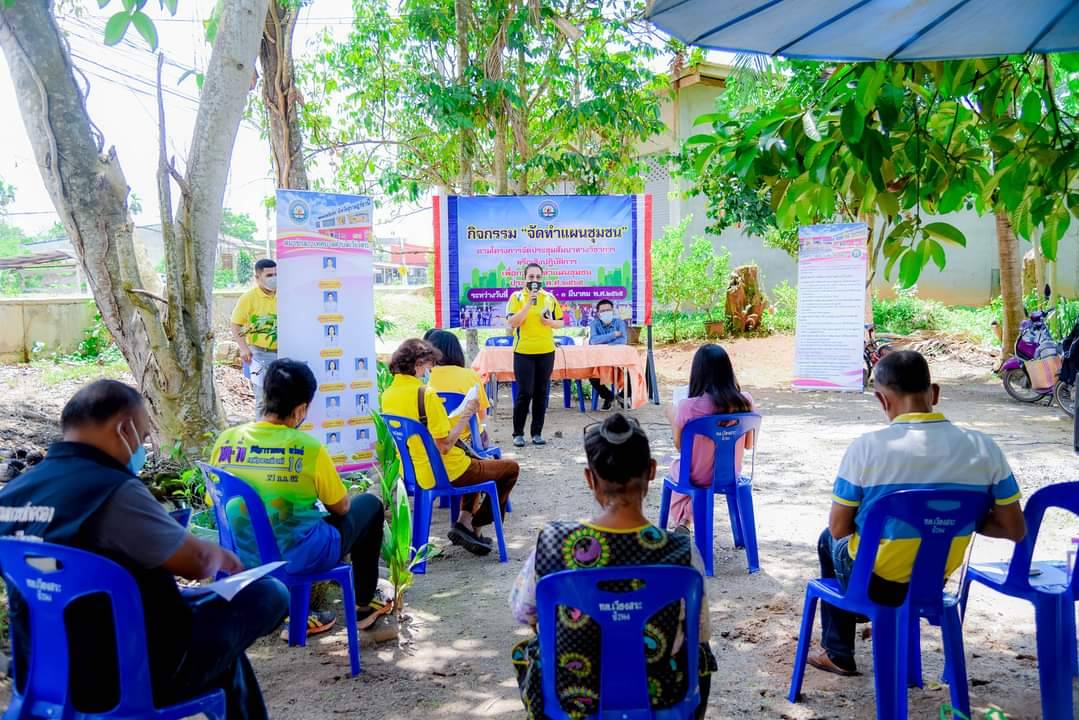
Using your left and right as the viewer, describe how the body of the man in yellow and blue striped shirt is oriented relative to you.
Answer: facing away from the viewer

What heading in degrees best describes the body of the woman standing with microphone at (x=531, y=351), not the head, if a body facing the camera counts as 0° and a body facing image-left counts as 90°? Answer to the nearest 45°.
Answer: approximately 0°

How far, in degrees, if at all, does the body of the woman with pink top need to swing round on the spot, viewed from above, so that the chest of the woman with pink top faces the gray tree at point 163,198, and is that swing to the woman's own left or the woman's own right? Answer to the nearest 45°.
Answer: approximately 90° to the woman's own left

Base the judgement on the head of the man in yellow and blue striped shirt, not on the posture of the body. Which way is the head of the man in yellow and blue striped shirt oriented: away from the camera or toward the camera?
away from the camera

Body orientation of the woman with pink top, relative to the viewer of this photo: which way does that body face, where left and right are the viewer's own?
facing away from the viewer

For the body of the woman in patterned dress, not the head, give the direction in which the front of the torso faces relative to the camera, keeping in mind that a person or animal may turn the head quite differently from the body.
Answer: away from the camera

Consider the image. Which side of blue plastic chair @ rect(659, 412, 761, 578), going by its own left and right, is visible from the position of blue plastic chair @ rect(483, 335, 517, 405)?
front
